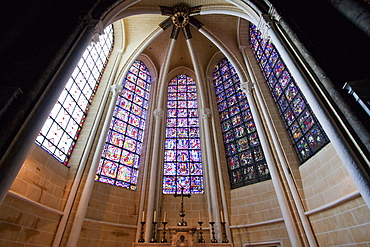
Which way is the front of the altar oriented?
toward the camera

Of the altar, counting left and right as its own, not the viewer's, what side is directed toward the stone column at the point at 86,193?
right

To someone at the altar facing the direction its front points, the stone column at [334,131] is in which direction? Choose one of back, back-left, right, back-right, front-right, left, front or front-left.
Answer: front-left

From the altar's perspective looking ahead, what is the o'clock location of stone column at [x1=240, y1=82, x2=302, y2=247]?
The stone column is roughly at 9 o'clock from the altar.

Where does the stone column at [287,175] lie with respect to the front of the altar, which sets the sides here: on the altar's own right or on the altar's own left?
on the altar's own left

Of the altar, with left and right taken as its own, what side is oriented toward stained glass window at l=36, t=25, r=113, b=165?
right

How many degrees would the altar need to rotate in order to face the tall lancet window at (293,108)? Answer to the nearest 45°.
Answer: approximately 90° to its left
